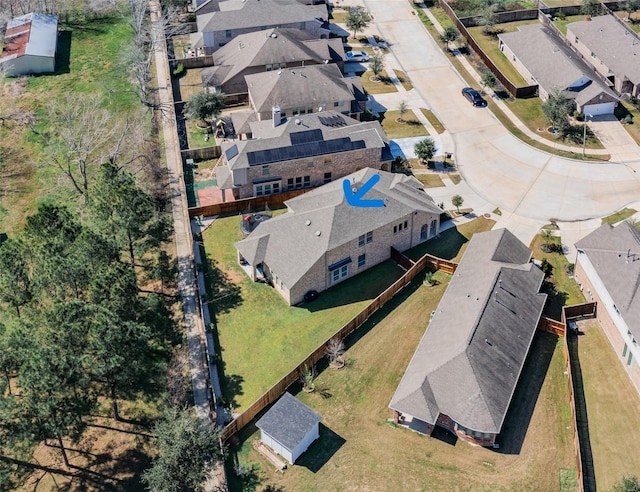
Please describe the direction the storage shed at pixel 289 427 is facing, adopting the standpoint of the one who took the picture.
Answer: facing the viewer and to the left of the viewer

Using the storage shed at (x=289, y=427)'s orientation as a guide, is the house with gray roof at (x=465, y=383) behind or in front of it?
behind
